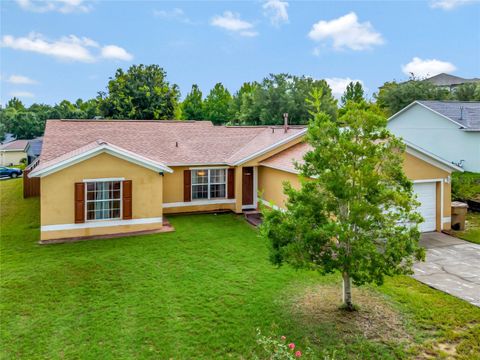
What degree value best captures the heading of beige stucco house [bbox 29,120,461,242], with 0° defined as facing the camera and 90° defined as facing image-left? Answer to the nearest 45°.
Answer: approximately 0°

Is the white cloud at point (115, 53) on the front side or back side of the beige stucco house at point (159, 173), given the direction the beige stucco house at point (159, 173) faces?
on the back side

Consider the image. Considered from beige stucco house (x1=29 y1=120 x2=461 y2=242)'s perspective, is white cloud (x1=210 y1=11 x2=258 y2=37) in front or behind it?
behind

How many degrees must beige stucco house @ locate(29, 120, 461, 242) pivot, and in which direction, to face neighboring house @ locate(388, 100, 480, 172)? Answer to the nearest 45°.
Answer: approximately 135° to its left

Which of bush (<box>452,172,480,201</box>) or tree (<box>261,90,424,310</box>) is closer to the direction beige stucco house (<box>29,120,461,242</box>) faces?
the tree

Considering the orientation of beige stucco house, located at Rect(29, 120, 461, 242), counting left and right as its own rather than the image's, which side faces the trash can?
left

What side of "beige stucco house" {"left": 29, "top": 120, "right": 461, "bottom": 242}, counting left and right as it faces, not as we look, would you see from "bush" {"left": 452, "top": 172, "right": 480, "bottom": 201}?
left

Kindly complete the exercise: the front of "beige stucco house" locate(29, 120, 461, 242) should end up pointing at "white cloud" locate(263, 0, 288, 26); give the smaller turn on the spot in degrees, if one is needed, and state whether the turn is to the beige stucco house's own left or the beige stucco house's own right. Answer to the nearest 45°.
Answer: approximately 135° to the beige stucco house's own left
